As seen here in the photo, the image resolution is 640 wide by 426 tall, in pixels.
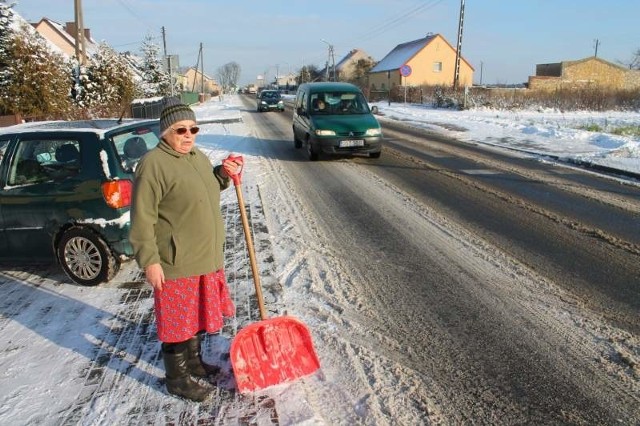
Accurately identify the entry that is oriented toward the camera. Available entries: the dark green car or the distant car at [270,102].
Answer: the distant car

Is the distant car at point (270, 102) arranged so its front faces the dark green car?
yes

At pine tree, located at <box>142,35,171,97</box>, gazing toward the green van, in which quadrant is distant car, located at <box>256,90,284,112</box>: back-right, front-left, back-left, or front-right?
front-left

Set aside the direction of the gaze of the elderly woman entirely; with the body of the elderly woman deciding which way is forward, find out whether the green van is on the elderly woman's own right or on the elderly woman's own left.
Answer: on the elderly woman's own left

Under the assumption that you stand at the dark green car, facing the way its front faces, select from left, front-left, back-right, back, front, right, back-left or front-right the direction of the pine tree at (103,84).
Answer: front-right

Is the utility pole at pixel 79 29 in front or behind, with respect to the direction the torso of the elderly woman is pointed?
behind

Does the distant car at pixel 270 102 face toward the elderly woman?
yes

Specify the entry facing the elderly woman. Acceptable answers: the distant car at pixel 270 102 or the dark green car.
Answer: the distant car

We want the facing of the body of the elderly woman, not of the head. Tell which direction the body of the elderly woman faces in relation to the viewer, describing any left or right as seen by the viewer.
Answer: facing the viewer and to the right of the viewer

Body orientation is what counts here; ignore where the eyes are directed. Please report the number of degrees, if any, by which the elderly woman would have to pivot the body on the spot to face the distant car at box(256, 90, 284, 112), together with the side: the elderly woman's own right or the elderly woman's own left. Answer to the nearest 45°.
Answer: approximately 135° to the elderly woman's own left

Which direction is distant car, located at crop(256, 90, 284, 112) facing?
toward the camera

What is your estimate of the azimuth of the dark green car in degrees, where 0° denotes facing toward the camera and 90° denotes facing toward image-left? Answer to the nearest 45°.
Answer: approximately 135°

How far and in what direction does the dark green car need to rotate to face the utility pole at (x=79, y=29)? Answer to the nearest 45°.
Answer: approximately 45° to its right

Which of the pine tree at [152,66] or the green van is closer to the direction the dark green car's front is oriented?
the pine tree

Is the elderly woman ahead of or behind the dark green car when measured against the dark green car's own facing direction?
behind

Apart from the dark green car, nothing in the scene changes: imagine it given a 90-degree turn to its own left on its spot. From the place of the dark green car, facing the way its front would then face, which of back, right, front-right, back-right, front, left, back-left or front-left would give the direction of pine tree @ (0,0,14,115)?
back-right

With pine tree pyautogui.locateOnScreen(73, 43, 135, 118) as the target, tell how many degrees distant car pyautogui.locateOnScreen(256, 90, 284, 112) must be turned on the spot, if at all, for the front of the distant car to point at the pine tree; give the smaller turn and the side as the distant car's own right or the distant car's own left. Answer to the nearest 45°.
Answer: approximately 45° to the distant car's own right

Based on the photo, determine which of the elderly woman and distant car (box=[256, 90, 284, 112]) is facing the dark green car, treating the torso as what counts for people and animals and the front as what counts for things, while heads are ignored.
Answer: the distant car

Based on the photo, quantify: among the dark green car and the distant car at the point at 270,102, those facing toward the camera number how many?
1
